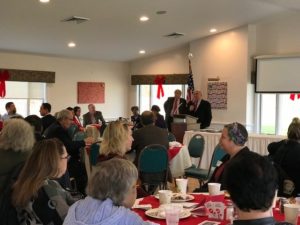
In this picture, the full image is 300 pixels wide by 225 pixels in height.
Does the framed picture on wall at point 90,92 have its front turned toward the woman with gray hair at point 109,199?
yes

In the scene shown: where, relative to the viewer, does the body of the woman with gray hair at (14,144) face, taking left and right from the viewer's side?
facing away from the viewer

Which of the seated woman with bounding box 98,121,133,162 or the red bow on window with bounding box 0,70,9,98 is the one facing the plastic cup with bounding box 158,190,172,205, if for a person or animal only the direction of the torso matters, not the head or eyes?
the red bow on window

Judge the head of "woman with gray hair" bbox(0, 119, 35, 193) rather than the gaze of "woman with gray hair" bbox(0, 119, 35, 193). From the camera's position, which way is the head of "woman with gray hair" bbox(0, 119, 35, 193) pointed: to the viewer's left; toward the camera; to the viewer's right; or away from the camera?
away from the camera

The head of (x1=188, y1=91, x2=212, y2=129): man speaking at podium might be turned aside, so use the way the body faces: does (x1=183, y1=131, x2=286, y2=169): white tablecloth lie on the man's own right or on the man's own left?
on the man's own left

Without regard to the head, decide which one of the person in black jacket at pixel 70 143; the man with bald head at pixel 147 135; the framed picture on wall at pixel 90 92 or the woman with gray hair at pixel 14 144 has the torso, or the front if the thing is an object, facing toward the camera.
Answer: the framed picture on wall

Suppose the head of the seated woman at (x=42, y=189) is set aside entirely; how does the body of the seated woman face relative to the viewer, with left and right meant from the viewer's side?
facing to the right of the viewer

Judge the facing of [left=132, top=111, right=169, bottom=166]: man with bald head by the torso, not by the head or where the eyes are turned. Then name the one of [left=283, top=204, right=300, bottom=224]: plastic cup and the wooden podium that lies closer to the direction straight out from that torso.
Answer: the wooden podium

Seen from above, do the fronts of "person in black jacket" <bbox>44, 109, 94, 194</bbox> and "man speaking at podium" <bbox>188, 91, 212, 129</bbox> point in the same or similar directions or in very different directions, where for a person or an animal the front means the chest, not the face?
very different directions

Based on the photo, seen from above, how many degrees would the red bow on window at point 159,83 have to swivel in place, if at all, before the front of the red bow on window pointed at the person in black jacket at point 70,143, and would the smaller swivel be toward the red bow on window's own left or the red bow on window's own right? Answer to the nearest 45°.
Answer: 0° — it already faces them

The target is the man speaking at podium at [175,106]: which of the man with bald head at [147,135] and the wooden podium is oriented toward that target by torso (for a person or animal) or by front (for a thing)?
the man with bald head

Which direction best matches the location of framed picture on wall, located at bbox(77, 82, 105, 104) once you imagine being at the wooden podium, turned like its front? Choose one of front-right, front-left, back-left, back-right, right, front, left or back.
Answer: right

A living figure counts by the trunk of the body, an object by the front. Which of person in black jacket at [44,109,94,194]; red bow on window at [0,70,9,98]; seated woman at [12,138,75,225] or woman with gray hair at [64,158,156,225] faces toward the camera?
the red bow on window

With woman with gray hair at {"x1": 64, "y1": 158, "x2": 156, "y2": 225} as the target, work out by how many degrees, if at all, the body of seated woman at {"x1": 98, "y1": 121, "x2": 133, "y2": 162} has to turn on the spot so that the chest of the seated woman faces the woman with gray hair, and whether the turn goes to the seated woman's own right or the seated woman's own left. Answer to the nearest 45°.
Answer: approximately 135° to the seated woman's own right
